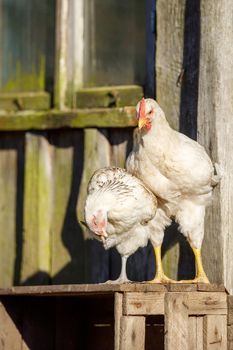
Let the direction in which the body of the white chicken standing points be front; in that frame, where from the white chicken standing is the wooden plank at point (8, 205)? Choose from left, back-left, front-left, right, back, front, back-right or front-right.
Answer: right

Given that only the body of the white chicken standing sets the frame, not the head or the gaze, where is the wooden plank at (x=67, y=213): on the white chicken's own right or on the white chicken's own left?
on the white chicken's own right

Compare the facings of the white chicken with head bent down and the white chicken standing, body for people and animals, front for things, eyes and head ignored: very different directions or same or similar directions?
same or similar directions

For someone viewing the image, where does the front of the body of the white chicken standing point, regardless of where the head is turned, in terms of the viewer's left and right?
facing the viewer and to the left of the viewer

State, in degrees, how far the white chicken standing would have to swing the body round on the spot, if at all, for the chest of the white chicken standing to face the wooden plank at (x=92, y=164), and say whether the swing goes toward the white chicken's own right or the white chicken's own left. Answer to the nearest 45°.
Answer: approximately 90° to the white chicken's own right

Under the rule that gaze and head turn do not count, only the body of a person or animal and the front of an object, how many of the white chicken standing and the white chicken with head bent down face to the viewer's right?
0
